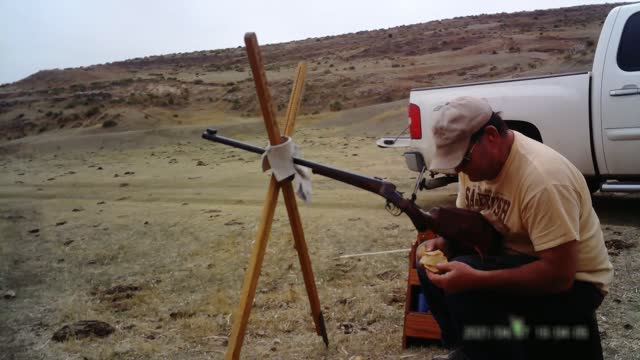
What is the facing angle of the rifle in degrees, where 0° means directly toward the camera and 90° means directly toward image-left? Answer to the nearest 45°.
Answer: approximately 90°

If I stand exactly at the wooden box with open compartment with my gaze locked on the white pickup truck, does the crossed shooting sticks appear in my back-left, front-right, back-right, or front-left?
back-left

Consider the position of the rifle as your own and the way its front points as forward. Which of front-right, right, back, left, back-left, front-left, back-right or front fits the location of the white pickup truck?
back-right
